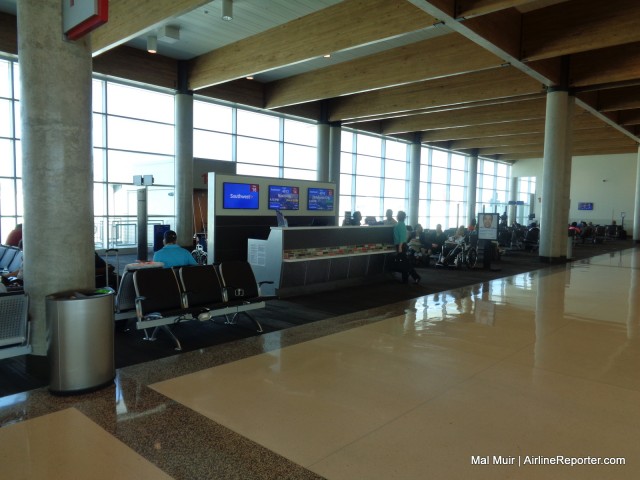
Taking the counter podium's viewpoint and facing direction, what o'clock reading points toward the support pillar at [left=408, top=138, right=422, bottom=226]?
The support pillar is roughly at 8 o'clock from the counter podium.

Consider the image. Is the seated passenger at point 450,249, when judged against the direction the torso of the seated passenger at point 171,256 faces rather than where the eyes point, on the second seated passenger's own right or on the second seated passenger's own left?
on the second seated passenger's own right

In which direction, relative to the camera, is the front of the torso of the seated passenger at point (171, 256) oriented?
away from the camera

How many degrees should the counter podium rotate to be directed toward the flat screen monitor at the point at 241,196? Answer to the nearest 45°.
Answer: approximately 135° to its right

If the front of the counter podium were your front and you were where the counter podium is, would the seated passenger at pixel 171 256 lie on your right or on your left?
on your right

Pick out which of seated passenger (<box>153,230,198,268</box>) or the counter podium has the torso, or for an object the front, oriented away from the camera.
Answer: the seated passenger

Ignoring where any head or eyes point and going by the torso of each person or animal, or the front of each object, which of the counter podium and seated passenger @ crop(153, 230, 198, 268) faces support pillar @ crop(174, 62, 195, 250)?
the seated passenger

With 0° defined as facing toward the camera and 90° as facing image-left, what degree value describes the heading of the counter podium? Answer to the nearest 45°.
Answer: approximately 315°

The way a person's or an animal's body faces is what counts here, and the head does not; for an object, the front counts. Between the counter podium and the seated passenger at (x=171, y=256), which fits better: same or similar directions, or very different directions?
very different directions

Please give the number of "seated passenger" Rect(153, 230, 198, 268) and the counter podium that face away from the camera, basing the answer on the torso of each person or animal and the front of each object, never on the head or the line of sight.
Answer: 1

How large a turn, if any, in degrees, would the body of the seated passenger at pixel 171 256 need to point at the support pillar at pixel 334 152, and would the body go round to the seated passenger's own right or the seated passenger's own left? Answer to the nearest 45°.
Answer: approximately 45° to the seated passenger's own right

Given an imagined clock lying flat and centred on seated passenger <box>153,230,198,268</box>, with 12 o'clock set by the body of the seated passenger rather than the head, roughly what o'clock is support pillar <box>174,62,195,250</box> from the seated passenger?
The support pillar is roughly at 12 o'clock from the seated passenger.

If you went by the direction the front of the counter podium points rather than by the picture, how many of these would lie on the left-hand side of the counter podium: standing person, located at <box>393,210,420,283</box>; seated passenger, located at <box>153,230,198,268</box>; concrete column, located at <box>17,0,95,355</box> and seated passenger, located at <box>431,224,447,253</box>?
2

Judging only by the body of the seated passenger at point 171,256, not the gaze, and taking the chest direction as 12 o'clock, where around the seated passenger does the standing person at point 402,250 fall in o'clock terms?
The standing person is roughly at 2 o'clock from the seated passenger.

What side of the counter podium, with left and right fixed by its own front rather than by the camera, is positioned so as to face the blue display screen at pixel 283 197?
back

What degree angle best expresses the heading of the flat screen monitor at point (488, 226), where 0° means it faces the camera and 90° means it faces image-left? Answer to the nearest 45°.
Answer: approximately 0°

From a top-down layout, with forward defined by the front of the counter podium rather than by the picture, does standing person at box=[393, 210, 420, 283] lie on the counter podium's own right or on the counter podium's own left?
on the counter podium's own left

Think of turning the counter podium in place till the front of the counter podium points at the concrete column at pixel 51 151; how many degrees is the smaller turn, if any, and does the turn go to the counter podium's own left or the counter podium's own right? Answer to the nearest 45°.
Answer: approximately 90° to the counter podium's own right
